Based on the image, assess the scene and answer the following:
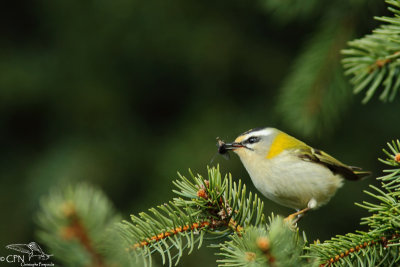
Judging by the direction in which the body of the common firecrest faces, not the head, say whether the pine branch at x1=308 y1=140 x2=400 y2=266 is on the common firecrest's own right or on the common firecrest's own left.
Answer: on the common firecrest's own left

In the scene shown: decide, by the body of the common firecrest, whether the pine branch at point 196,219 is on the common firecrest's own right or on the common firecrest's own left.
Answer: on the common firecrest's own left

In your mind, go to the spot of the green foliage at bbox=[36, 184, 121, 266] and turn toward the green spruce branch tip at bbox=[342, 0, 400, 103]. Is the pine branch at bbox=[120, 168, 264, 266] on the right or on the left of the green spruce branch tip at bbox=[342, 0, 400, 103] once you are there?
left

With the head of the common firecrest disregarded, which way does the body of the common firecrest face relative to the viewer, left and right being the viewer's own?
facing to the left of the viewer
